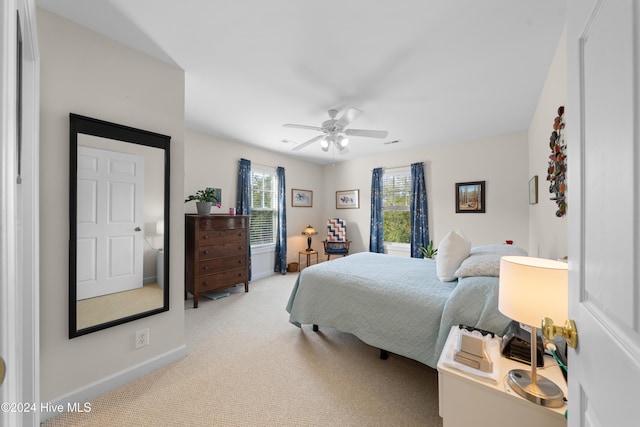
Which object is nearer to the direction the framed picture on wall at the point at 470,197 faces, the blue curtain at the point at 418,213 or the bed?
the bed

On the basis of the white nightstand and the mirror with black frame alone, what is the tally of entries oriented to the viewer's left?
1

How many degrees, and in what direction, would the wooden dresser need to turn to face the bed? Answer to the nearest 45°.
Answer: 0° — it already faces it

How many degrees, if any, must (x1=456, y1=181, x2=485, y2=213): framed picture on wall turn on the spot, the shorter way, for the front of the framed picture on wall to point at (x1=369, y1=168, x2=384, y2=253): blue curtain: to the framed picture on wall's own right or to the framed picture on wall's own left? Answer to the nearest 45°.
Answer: approximately 90° to the framed picture on wall's own right

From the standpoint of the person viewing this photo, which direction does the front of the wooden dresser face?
facing the viewer and to the right of the viewer

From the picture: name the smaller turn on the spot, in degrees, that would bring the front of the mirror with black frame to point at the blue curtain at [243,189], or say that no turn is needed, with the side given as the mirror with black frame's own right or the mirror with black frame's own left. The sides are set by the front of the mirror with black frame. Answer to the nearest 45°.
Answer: approximately 90° to the mirror with black frame's own left

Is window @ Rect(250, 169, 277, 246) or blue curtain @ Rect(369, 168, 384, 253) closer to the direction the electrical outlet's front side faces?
the blue curtain

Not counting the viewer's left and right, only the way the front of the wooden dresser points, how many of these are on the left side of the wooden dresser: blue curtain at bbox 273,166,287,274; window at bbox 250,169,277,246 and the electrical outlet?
2

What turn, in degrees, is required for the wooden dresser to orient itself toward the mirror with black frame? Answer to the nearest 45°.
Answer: approximately 90° to its right

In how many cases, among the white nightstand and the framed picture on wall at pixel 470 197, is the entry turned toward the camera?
1

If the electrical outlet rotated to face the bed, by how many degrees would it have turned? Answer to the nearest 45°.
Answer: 0° — it already faces it

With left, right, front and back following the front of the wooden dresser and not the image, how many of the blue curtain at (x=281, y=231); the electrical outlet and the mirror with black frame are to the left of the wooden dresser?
1

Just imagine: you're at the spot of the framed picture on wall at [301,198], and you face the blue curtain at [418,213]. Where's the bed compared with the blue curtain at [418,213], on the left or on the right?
right

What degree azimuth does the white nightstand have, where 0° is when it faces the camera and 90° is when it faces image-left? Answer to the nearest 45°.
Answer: approximately 90°
